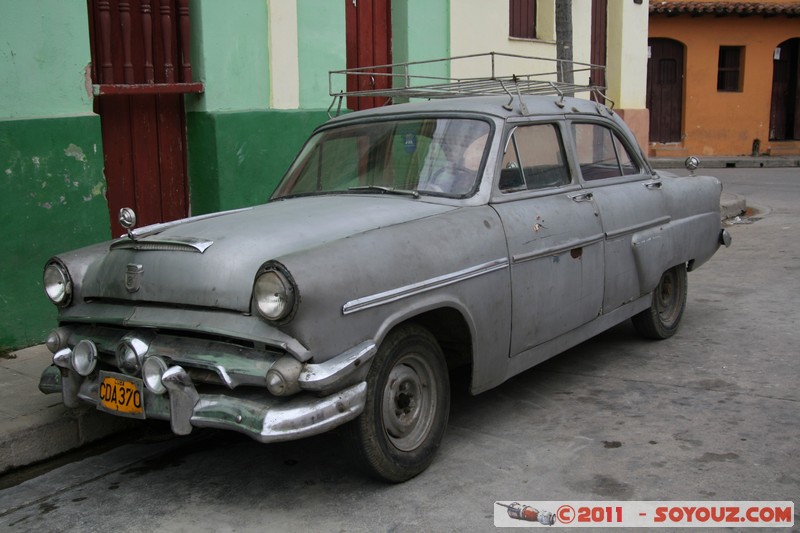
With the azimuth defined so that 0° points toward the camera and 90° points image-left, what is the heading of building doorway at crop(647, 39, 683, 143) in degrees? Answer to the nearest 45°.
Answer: approximately 0°

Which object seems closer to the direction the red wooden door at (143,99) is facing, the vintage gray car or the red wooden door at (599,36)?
the vintage gray car

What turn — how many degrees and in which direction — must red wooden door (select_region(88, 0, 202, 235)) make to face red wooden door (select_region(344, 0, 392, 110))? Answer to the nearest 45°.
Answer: approximately 90° to its left

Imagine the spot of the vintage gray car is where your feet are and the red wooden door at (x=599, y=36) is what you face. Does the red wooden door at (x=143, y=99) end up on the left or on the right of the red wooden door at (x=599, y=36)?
left

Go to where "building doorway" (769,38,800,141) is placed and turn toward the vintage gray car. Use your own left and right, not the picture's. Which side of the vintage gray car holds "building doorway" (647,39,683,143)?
right

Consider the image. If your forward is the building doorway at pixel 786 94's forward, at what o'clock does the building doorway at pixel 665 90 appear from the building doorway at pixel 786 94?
the building doorway at pixel 665 90 is roughly at 2 o'clock from the building doorway at pixel 786 94.

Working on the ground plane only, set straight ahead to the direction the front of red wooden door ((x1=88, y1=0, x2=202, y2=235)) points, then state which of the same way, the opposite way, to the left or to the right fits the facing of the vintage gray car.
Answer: to the right

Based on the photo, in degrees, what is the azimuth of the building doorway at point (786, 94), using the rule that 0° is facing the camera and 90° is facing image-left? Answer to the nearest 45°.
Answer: approximately 0°

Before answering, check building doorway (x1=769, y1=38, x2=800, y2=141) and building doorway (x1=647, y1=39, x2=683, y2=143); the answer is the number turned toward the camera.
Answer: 2
